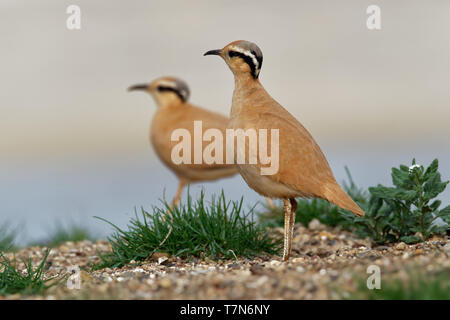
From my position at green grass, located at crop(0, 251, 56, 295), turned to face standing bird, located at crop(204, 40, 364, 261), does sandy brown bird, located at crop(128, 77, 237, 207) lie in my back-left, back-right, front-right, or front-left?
front-left

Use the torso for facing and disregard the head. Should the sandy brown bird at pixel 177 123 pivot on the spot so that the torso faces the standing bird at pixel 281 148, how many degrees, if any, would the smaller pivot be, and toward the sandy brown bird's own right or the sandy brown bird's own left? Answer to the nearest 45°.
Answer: approximately 90° to the sandy brown bird's own left

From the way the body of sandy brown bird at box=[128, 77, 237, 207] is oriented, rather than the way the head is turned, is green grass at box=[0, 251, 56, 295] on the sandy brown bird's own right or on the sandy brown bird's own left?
on the sandy brown bird's own left

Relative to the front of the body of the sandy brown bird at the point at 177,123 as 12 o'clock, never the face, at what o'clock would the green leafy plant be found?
The green leafy plant is roughly at 8 o'clock from the sandy brown bird.

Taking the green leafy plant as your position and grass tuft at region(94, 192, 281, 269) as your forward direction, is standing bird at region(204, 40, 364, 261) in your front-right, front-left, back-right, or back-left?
front-left

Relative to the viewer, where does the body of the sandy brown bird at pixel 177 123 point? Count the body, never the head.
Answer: to the viewer's left

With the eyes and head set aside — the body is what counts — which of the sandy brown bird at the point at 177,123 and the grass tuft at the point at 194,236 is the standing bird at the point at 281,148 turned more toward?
the grass tuft

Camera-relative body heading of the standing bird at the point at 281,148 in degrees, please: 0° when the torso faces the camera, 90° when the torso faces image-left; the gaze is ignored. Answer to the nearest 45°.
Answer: approximately 90°

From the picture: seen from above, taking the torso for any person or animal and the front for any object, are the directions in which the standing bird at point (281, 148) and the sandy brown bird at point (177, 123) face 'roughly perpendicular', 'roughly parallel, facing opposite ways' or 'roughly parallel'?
roughly parallel
